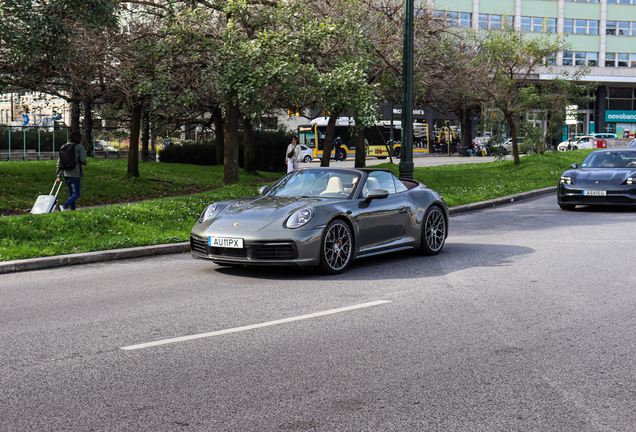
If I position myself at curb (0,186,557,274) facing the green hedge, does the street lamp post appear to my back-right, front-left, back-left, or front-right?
front-right

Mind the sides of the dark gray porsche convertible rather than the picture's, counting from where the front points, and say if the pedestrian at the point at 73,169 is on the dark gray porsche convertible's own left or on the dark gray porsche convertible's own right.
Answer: on the dark gray porsche convertible's own right

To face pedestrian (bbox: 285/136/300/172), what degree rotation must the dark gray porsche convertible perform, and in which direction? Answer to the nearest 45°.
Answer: approximately 135° to its right

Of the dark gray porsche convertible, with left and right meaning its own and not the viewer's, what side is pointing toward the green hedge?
right

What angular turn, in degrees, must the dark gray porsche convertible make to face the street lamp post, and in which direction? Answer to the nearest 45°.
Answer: approximately 135° to its right

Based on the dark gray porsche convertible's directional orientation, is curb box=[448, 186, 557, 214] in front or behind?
behind

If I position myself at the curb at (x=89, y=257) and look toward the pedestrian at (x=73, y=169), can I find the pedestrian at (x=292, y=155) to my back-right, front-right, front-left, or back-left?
front-right

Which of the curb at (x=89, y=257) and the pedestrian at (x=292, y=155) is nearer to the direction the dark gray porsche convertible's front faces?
the curb

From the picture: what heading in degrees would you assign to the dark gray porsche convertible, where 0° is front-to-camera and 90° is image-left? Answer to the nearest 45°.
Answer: approximately 45°
